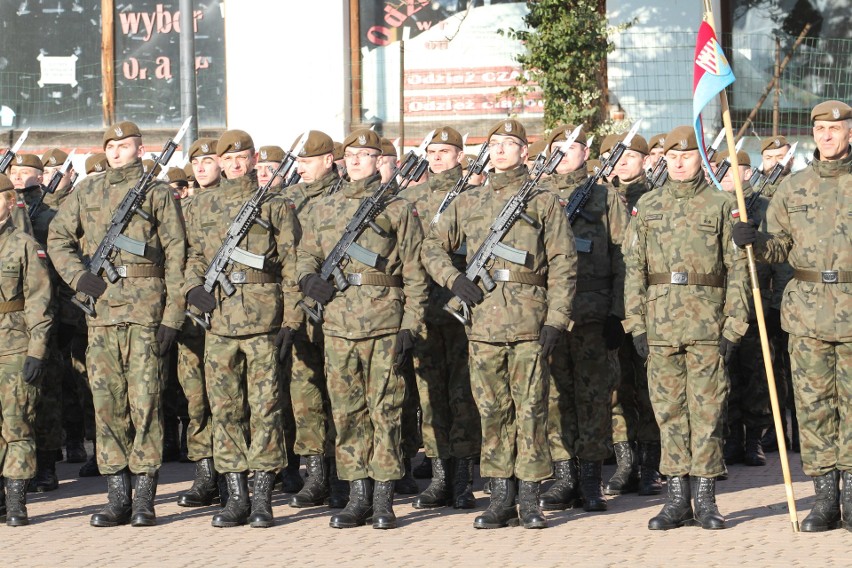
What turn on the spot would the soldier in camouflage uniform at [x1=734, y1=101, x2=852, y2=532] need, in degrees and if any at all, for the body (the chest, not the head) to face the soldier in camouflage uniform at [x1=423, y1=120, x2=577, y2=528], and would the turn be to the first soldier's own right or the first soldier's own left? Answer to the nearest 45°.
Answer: approximately 90° to the first soldier's own right

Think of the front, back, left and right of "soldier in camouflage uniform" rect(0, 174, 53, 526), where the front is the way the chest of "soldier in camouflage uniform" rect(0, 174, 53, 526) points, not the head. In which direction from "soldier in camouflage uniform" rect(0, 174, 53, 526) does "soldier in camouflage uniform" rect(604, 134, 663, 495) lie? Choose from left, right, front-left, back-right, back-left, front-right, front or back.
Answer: left

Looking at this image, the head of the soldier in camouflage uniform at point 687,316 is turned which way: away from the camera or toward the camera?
toward the camera

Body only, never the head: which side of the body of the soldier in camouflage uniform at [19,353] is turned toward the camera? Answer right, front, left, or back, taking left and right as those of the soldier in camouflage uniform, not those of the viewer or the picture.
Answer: front

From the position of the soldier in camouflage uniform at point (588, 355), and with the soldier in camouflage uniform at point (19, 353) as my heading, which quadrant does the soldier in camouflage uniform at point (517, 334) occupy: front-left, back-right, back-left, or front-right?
front-left

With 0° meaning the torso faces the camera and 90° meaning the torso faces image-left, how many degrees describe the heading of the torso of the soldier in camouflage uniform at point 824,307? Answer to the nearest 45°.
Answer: approximately 0°

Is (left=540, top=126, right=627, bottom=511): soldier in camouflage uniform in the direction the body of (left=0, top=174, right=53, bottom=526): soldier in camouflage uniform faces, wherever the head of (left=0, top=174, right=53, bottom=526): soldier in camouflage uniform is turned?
no

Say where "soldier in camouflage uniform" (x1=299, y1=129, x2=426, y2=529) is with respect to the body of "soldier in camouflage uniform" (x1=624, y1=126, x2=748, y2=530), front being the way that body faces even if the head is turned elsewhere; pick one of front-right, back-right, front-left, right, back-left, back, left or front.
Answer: right

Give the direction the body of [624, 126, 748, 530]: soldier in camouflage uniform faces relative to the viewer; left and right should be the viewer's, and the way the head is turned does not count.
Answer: facing the viewer

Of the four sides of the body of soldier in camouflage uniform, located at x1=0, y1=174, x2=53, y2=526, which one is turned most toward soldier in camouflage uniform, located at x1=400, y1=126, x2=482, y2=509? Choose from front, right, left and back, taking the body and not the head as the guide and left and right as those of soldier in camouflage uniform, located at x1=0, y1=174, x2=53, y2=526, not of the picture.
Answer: left

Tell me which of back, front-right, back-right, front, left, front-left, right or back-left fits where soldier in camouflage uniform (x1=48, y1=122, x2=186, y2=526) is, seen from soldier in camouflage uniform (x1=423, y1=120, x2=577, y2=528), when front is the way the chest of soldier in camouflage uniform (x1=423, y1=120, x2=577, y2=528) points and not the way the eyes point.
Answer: right

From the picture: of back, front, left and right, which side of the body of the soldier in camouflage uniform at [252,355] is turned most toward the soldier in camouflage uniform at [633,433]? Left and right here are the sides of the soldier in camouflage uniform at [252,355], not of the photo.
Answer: left

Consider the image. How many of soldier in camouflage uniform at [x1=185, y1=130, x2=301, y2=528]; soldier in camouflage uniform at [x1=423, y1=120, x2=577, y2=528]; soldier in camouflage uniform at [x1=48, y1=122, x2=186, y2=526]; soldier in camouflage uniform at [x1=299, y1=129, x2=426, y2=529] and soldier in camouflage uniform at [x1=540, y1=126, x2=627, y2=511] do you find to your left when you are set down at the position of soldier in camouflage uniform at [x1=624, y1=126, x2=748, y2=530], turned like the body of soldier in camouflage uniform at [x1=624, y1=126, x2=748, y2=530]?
0

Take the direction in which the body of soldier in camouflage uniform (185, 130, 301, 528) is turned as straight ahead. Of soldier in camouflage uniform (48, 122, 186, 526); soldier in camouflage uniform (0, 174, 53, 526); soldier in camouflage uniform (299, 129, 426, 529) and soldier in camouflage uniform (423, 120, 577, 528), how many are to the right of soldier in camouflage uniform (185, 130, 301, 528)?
2

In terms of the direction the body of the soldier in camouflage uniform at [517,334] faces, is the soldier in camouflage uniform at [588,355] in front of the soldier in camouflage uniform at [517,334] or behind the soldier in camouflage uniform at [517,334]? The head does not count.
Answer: behind

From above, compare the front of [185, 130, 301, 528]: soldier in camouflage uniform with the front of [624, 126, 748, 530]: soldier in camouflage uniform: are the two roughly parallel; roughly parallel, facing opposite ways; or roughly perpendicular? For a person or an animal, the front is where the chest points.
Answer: roughly parallel

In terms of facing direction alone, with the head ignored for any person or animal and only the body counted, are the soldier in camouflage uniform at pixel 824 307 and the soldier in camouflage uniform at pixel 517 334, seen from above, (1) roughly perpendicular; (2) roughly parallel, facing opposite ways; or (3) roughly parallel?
roughly parallel

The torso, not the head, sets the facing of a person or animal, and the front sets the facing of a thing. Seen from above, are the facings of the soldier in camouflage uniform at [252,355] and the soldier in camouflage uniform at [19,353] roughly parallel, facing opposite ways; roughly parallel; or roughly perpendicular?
roughly parallel

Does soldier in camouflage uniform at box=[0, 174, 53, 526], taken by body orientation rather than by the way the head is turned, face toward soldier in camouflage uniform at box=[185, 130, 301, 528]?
no

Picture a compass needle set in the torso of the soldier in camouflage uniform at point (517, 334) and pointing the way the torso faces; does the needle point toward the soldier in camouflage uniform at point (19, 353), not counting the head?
no

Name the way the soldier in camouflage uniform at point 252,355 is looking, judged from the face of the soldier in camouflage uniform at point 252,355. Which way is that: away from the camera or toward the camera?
toward the camera
